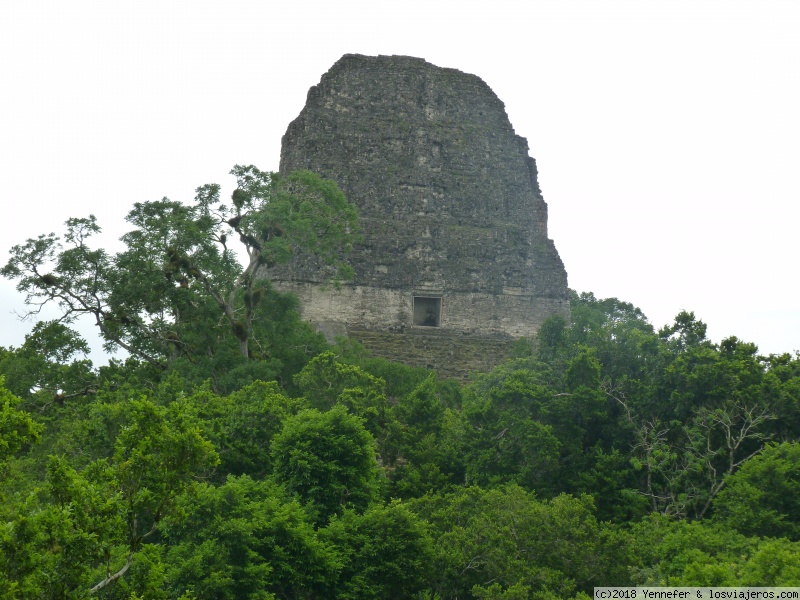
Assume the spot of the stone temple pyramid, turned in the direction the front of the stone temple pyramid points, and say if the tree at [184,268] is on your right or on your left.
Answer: on your right

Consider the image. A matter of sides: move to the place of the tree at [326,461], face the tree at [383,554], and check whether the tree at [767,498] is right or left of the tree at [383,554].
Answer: left

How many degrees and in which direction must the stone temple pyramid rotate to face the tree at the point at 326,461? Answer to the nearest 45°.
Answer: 0° — it already faces it

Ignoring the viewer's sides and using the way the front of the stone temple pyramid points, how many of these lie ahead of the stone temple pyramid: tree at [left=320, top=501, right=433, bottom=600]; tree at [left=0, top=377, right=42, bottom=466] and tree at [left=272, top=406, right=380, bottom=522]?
3

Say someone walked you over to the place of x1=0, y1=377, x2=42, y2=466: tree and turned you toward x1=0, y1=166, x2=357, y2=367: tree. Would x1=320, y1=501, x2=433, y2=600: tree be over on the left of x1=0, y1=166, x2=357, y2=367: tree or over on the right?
right

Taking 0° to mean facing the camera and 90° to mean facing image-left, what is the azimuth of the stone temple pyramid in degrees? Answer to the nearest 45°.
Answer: approximately 0°

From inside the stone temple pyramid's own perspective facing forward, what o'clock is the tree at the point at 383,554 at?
The tree is roughly at 12 o'clock from the stone temple pyramid.

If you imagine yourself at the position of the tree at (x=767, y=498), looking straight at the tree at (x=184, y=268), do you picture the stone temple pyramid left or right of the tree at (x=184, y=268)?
right

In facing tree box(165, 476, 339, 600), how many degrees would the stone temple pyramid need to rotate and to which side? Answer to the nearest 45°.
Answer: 0° — it already faces it
